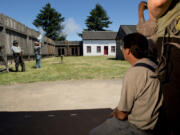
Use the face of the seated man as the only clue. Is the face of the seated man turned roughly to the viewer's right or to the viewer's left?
to the viewer's left

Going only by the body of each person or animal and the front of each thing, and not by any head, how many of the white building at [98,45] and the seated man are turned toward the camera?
1

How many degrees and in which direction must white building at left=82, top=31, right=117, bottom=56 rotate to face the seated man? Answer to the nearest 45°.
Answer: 0° — it already faces them

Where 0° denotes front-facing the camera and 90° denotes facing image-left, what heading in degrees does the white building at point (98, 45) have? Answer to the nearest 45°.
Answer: approximately 0°

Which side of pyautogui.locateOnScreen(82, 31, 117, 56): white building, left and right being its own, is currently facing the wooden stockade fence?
front

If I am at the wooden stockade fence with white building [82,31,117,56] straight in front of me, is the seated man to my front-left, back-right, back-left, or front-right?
back-right

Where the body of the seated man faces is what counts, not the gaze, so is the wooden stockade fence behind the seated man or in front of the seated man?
in front

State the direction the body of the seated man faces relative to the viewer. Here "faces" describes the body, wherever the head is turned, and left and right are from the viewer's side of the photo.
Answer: facing away from the viewer and to the left of the viewer
